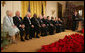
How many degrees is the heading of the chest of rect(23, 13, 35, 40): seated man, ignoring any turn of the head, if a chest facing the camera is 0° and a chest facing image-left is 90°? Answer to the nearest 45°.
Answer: approximately 315°
